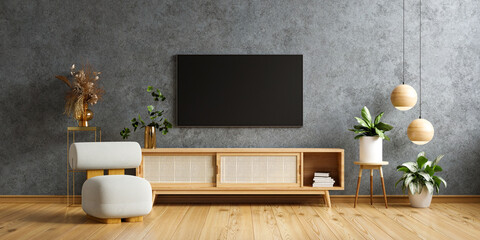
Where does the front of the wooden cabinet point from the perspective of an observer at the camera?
facing the viewer

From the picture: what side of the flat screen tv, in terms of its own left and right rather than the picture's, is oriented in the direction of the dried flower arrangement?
right

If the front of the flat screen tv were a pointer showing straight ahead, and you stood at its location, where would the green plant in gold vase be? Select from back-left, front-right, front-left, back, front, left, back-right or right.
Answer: right

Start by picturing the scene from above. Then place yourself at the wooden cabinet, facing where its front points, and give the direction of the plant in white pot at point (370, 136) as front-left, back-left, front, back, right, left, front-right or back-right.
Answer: left

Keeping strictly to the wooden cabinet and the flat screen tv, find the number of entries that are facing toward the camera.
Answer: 2

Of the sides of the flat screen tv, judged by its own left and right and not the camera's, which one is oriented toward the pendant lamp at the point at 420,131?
left

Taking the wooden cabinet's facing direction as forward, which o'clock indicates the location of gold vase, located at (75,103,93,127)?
The gold vase is roughly at 3 o'clock from the wooden cabinet.

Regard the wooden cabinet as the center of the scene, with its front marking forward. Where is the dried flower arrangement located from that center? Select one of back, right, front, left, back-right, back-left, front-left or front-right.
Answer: right

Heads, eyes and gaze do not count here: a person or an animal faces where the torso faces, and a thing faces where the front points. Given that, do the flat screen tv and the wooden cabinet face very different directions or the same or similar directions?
same or similar directions

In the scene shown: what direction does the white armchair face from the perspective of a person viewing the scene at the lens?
facing the viewer and to the right of the viewer

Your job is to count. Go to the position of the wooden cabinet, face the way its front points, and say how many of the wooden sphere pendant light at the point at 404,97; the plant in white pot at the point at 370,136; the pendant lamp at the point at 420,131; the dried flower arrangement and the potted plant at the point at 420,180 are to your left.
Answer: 4

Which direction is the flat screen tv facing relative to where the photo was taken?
toward the camera

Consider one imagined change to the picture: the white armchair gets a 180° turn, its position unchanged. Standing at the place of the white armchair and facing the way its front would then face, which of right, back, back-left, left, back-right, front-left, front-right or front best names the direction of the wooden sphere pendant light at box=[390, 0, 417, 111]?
back-right

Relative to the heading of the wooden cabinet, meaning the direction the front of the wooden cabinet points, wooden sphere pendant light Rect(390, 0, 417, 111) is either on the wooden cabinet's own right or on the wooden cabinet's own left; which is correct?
on the wooden cabinet's own left
